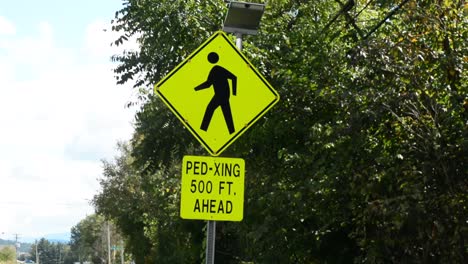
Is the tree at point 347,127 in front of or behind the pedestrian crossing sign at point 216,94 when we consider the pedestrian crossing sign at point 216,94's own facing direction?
behind

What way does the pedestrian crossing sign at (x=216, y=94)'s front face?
toward the camera
